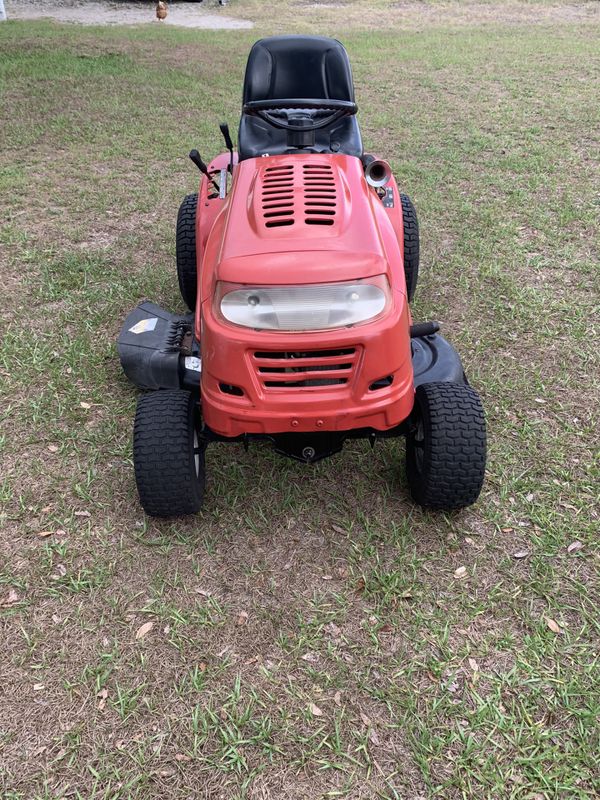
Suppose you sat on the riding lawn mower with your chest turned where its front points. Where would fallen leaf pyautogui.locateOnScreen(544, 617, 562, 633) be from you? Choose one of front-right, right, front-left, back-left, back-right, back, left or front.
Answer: front-left

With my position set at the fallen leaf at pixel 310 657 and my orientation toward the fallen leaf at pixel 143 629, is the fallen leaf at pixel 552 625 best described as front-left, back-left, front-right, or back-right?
back-right

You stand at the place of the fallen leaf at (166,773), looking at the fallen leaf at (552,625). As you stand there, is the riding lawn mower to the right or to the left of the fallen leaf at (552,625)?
left

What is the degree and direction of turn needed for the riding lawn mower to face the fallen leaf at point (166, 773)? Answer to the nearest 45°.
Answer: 0° — it already faces it

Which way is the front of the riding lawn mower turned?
toward the camera

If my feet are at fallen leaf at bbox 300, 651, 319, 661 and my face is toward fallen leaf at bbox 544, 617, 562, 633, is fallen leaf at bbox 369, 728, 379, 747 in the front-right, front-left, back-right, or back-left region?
front-right

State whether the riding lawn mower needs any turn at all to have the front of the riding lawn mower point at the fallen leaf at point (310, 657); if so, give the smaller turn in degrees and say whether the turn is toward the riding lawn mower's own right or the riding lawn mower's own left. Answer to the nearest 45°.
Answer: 0° — it already faces it

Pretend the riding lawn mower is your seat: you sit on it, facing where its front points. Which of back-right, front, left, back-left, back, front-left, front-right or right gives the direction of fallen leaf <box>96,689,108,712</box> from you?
front-right

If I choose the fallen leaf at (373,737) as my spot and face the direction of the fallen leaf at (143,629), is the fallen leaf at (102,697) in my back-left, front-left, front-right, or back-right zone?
front-left

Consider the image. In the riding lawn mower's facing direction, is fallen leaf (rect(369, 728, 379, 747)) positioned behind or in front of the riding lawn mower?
in front
